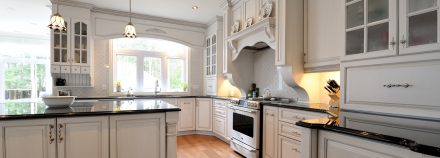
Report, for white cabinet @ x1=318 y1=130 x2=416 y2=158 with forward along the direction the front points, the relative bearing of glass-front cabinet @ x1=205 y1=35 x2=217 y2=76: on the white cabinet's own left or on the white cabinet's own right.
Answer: on the white cabinet's own right

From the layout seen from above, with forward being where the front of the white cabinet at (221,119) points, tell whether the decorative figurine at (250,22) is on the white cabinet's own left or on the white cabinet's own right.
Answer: on the white cabinet's own left

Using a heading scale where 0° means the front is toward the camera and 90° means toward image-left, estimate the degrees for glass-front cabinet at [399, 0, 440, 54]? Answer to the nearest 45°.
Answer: approximately 45°

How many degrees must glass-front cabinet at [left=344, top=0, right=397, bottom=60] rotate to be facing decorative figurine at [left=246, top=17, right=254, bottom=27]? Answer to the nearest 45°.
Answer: approximately 90° to its right

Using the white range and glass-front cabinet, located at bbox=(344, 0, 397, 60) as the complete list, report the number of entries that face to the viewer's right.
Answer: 0

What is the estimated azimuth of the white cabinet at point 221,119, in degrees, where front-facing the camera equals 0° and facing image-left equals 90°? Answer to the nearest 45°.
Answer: approximately 45°

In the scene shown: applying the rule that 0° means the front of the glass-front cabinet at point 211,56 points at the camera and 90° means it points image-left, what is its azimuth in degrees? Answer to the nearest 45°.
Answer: approximately 45°

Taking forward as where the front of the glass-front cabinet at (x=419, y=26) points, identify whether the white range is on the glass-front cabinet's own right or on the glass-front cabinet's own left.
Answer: on the glass-front cabinet's own right
